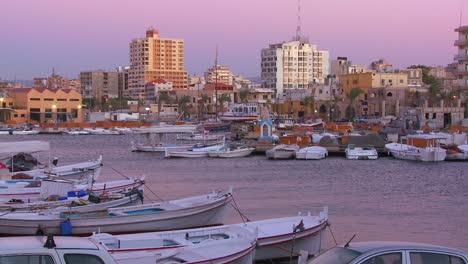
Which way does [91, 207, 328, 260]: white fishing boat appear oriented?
to the viewer's right

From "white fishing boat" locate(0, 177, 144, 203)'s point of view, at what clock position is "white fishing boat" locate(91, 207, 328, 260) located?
"white fishing boat" locate(91, 207, 328, 260) is roughly at 2 o'clock from "white fishing boat" locate(0, 177, 144, 203).

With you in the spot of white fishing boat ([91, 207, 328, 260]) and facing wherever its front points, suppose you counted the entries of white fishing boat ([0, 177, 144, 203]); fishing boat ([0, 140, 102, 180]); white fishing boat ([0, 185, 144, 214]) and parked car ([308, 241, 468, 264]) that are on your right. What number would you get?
1

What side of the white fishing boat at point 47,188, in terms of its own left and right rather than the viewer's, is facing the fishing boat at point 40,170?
left

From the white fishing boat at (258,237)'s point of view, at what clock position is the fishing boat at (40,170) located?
The fishing boat is roughly at 8 o'clock from the white fishing boat.

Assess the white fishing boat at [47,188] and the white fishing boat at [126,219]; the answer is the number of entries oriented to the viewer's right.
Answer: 2

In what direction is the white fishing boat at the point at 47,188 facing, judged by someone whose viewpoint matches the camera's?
facing to the right of the viewer

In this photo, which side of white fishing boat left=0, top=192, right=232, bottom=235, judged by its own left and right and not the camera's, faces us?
right

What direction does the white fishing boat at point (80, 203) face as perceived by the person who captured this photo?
facing to the right of the viewer

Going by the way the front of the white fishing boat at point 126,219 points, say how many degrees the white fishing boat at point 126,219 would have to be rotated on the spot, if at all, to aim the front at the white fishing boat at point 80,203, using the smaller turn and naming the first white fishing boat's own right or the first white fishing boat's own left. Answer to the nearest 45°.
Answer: approximately 135° to the first white fishing boat's own left

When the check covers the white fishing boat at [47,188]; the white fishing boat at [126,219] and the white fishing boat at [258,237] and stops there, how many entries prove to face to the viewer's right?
3
